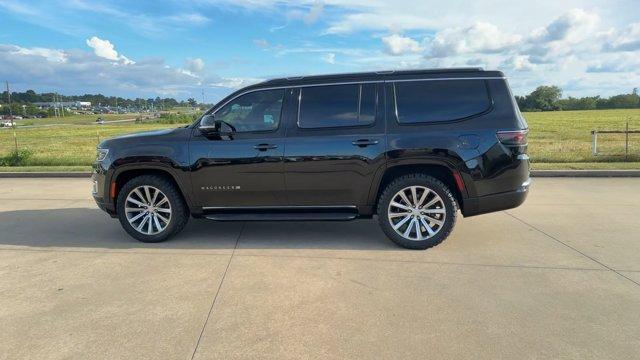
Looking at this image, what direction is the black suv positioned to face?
to the viewer's left
